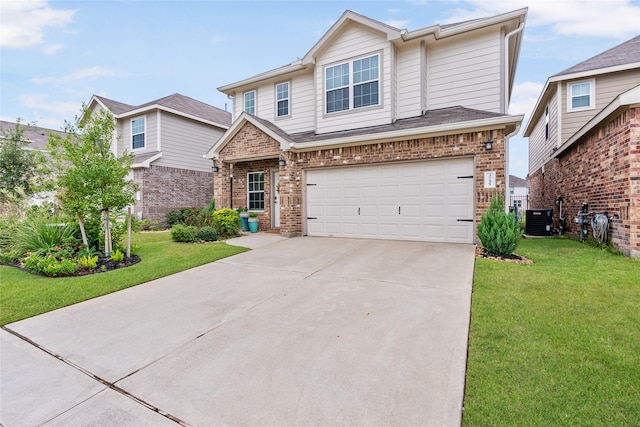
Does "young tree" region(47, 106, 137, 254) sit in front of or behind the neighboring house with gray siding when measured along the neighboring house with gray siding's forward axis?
in front

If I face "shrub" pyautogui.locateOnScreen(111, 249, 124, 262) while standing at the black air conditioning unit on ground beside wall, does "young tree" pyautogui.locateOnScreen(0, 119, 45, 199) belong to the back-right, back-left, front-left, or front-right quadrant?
front-right

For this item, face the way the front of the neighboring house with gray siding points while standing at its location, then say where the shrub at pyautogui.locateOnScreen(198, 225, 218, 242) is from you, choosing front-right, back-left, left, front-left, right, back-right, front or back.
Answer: front-left

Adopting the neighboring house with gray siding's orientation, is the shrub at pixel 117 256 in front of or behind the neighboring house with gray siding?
in front

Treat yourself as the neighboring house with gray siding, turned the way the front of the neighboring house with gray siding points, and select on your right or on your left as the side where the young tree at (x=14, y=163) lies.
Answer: on your right

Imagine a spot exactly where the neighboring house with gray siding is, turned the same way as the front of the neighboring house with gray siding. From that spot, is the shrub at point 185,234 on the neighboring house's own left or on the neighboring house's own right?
on the neighboring house's own left

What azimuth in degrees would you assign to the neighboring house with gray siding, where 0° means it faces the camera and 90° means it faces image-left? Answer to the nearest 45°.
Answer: approximately 45°

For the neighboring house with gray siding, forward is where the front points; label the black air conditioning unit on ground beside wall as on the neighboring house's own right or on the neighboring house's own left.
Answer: on the neighboring house's own left

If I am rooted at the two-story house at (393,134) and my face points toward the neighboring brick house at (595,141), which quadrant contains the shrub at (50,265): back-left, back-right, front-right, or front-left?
back-right

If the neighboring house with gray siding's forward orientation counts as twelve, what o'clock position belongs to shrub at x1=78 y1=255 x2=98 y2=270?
The shrub is roughly at 11 o'clock from the neighboring house with gray siding.

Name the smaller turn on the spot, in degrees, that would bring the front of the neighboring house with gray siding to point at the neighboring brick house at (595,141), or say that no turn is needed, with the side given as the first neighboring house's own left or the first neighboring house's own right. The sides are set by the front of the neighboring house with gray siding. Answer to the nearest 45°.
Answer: approximately 90° to the first neighboring house's own left
